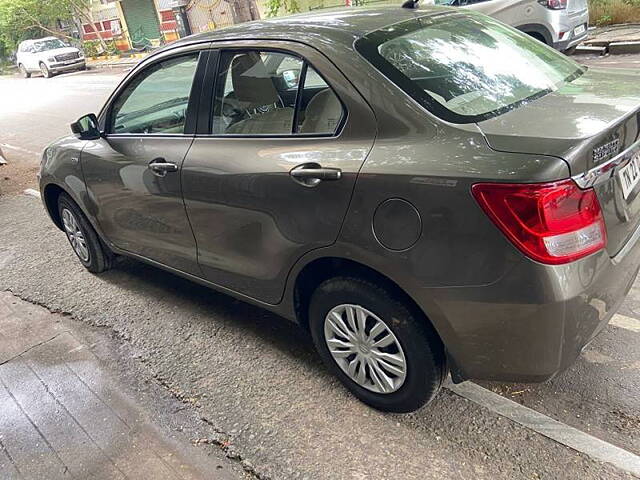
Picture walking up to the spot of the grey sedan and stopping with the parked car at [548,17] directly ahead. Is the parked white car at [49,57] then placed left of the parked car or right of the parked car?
left

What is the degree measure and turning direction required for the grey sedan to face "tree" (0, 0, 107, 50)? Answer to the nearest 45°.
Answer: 0° — it already faces it

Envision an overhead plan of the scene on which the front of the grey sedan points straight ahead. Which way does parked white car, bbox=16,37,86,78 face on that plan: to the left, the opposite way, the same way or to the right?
the opposite way

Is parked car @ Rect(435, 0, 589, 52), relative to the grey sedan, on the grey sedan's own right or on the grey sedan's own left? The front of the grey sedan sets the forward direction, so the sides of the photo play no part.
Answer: on the grey sedan's own right

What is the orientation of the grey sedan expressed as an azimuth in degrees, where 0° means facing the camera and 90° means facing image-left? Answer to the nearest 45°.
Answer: approximately 135°

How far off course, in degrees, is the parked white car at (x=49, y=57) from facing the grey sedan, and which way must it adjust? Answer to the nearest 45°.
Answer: approximately 45° to its right

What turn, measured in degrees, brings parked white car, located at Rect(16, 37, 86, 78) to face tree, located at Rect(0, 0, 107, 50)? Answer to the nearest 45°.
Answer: approximately 135° to its left

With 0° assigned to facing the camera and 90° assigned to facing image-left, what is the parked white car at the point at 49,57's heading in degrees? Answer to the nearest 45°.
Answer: approximately 315°
